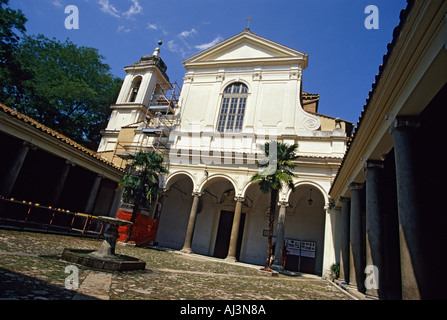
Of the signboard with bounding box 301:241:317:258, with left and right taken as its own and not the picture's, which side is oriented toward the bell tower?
right

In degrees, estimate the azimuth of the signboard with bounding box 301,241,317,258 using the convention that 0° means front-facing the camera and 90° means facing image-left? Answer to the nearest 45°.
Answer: approximately 0°

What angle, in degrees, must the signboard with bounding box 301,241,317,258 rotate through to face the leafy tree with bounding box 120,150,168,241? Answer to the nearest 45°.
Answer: approximately 45° to its right

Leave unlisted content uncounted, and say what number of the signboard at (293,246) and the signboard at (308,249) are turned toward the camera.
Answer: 2

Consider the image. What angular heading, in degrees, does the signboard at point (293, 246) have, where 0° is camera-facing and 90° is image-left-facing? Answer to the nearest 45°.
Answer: approximately 0°

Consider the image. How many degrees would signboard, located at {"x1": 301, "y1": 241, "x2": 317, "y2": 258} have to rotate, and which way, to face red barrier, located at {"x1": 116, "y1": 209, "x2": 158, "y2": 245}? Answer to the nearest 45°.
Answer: approximately 90° to its right

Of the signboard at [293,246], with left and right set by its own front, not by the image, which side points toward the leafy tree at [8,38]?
right

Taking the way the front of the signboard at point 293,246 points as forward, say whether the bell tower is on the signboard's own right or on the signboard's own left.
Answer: on the signboard's own right
